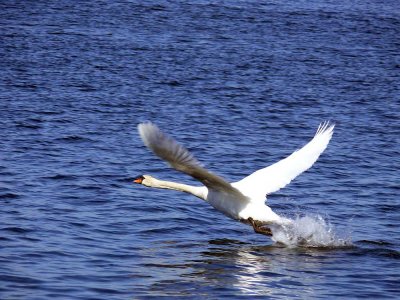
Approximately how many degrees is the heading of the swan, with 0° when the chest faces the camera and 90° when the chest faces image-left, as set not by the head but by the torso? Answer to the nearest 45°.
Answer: approximately 135°
